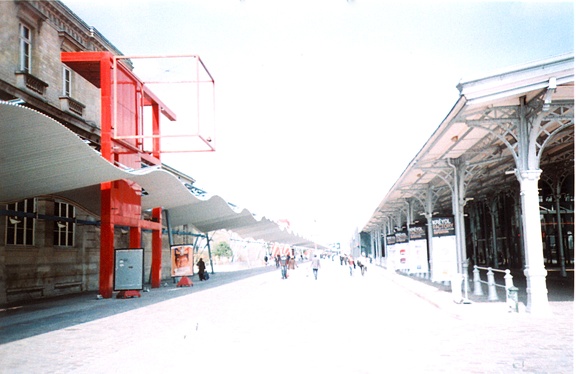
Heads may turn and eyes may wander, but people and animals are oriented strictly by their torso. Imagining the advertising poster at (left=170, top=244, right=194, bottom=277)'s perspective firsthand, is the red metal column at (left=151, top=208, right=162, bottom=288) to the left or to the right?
on its right

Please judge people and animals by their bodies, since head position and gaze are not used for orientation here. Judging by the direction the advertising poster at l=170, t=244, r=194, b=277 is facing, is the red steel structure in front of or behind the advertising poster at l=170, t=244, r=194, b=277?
in front

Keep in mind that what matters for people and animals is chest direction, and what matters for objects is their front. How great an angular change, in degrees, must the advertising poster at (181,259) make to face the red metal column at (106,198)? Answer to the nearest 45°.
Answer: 0° — it already faces it

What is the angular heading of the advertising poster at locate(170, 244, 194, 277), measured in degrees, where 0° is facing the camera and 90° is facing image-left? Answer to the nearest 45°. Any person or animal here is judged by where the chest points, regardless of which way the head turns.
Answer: approximately 0°

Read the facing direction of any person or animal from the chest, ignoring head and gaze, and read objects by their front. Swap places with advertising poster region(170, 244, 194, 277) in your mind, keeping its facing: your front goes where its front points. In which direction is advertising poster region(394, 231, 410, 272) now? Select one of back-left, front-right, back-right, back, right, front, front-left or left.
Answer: left

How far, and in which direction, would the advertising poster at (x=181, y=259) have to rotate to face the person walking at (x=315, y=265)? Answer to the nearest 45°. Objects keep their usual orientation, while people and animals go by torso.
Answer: approximately 135° to its left

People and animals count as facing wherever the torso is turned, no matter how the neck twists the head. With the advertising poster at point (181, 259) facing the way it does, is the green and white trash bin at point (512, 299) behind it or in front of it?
in front
